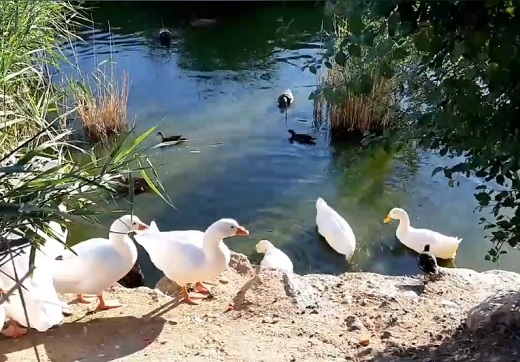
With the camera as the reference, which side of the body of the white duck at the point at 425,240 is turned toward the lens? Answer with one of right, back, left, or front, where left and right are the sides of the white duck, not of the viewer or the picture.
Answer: left

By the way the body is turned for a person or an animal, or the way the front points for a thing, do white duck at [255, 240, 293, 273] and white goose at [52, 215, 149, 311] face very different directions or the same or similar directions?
very different directions

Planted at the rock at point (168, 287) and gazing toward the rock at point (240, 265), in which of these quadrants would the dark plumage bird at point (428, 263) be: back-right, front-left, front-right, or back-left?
front-right

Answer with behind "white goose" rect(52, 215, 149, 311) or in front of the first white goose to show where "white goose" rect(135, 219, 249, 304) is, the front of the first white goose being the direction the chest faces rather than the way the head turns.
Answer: in front

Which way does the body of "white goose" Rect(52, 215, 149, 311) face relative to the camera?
to the viewer's right

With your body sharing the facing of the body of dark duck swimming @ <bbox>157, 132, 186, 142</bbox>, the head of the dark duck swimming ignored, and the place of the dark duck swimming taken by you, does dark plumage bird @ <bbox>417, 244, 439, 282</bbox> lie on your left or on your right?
on your left

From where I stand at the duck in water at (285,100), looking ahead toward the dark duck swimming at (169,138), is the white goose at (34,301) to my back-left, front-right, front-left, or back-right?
front-left

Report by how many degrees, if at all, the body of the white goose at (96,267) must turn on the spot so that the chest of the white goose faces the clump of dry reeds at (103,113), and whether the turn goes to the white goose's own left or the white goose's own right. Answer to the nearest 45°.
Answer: approximately 90° to the white goose's own left

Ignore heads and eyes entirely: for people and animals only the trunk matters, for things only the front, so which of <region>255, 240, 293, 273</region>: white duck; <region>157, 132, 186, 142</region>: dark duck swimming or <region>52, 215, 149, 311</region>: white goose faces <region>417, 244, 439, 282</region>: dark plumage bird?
the white goose

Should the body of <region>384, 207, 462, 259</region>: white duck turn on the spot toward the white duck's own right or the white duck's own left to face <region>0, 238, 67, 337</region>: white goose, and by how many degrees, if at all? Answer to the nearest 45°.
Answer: approximately 45° to the white duck's own left

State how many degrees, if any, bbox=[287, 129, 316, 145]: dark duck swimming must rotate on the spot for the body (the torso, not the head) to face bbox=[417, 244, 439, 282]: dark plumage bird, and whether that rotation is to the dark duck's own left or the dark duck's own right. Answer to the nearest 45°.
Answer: approximately 90° to the dark duck's own left

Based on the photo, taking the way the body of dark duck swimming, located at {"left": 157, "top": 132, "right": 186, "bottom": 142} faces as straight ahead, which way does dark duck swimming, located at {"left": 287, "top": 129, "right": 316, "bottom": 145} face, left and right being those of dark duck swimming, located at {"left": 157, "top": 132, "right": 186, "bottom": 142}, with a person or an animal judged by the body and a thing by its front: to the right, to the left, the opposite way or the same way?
the same way

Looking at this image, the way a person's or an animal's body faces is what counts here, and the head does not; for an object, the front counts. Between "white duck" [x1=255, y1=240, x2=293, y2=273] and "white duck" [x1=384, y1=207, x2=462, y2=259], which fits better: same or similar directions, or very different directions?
same or similar directions

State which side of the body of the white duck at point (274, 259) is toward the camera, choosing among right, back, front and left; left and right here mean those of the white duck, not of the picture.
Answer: left

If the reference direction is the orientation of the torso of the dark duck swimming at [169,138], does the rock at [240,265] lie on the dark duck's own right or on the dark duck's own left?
on the dark duck's own left

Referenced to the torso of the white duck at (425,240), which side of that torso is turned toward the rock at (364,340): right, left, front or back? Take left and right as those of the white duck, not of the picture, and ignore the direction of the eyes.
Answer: left

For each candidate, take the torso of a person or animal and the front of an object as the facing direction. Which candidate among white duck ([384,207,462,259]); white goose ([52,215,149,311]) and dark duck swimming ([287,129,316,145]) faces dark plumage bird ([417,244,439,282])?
the white goose

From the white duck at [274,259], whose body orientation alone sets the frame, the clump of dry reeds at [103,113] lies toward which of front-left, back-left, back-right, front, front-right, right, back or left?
front-right
